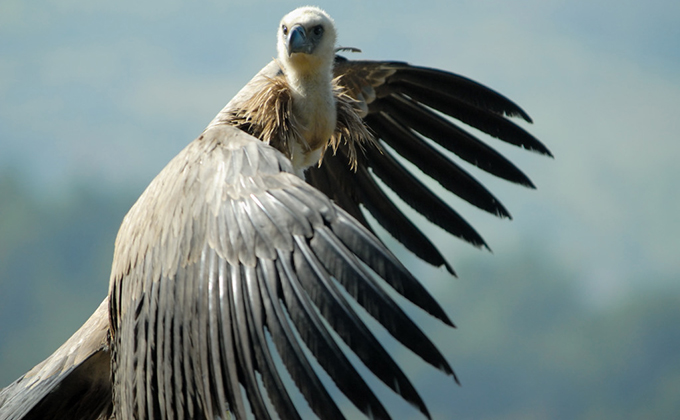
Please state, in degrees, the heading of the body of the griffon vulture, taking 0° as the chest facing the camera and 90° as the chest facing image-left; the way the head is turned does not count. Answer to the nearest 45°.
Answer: approximately 315°
